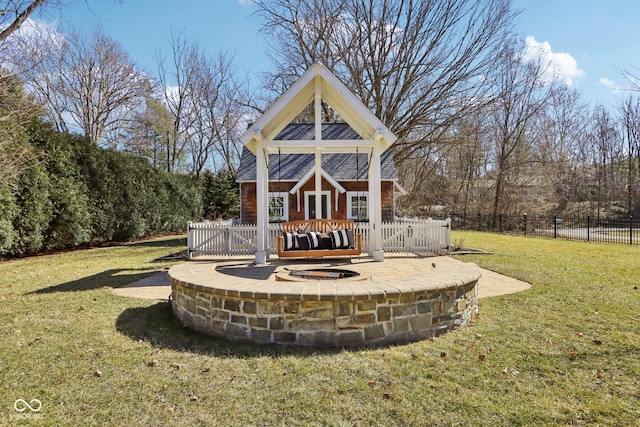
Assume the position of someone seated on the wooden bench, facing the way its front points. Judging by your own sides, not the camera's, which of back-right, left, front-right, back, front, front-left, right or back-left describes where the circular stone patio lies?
front

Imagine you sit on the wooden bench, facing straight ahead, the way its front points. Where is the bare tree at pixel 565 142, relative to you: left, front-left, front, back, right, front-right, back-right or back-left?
back-left

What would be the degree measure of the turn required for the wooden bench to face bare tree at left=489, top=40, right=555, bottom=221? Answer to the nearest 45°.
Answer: approximately 135° to its left

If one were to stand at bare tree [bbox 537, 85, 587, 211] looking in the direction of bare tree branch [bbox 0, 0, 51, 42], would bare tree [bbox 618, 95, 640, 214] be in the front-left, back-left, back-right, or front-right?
back-left

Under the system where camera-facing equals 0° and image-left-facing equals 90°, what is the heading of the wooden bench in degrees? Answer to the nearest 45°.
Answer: approximately 0°

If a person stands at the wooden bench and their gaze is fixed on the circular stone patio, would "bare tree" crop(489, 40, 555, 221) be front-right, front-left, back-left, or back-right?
back-left

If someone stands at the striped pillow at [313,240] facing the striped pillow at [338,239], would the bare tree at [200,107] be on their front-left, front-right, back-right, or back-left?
back-left

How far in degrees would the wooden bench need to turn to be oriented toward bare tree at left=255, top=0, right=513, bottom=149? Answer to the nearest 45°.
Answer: approximately 135° to its left

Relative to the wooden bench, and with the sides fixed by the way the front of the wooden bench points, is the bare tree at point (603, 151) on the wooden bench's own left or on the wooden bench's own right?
on the wooden bench's own left

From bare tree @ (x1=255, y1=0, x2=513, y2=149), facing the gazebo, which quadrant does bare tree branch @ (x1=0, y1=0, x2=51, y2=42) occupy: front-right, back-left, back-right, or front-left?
front-right

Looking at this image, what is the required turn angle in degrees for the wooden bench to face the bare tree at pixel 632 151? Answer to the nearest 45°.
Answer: approximately 135° to its left

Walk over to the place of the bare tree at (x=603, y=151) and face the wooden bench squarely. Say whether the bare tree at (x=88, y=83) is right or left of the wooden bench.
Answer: right

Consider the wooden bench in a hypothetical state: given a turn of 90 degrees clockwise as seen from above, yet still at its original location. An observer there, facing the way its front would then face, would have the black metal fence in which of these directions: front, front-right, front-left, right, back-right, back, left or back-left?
back-right

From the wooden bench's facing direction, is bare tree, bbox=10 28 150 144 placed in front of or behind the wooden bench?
behind
